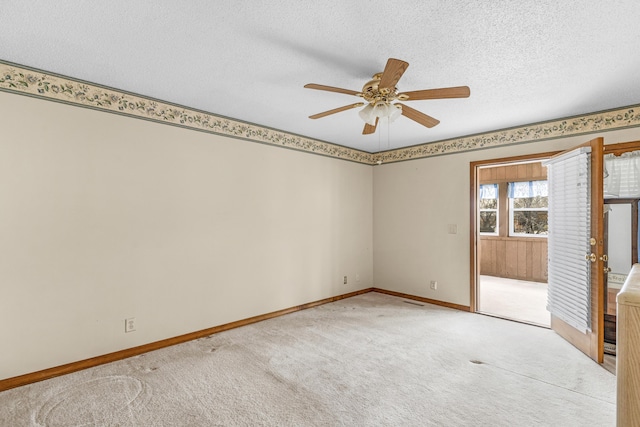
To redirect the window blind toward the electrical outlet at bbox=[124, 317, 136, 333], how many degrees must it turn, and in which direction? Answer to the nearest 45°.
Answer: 0° — it already faces it

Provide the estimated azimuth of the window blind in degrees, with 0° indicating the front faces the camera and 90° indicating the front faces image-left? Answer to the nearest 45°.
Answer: approximately 45°
